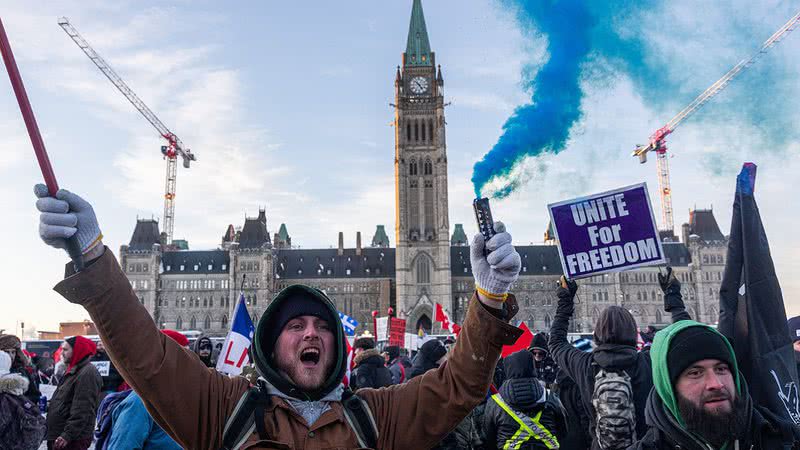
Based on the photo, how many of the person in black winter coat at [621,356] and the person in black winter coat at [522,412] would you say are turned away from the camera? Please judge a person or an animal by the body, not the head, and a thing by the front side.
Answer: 2

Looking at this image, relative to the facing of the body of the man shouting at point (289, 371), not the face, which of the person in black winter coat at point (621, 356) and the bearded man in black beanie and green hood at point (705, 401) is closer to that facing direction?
the bearded man in black beanie and green hood

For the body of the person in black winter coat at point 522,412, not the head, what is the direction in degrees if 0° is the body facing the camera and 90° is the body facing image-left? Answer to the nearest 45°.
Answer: approximately 180°

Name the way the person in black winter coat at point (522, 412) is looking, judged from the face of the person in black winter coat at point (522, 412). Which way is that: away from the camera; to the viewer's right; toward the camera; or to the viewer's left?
away from the camera

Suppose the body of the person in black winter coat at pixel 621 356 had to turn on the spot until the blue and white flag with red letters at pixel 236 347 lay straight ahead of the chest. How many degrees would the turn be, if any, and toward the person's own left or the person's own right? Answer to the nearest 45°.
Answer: approximately 90° to the person's own left

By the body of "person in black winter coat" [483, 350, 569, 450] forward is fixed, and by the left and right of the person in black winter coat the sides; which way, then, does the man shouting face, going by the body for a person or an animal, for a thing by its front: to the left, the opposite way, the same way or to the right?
the opposite way

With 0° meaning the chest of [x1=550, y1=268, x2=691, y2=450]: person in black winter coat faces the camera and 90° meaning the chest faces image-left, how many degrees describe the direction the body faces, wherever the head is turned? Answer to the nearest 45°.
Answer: approximately 180°

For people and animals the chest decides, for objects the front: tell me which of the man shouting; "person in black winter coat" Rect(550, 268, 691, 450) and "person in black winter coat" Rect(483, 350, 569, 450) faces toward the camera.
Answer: the man shouting

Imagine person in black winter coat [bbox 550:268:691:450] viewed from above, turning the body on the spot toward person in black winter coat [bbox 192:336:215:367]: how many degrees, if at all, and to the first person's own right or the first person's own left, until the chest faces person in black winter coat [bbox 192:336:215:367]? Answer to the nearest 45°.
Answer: approximately 90° to the first person's own left

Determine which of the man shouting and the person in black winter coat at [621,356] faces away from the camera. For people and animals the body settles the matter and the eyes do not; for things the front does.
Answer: the person in black winter coat

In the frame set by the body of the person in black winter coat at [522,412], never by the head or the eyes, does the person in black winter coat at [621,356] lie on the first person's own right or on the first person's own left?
on the first person's own right

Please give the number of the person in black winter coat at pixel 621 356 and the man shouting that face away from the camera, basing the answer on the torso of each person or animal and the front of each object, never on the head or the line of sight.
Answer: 1

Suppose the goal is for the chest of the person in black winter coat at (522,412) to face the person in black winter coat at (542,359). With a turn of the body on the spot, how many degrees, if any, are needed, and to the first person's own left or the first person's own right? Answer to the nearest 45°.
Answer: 0° — they already face them

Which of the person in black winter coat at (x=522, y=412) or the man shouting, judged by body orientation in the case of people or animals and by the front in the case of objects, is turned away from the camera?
the person in black winter coat

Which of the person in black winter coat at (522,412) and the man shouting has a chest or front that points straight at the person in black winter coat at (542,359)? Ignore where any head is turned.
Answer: the person in black winter coat at (522,412)
